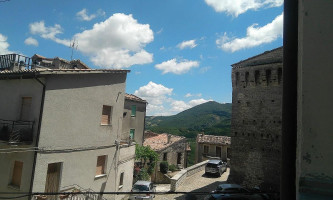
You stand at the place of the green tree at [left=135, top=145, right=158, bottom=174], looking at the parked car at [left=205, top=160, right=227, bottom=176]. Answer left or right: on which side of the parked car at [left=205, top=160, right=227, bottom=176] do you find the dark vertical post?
right

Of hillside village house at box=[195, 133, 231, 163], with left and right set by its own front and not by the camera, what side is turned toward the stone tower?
front

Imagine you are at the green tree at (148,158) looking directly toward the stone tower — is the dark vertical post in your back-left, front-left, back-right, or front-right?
front-right

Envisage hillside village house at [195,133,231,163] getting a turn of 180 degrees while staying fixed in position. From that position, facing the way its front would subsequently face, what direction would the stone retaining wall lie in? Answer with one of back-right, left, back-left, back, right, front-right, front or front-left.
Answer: back

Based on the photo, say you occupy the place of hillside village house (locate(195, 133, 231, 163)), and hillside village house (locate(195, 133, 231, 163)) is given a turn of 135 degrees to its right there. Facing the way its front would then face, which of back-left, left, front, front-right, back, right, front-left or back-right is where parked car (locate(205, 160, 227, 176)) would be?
back-left

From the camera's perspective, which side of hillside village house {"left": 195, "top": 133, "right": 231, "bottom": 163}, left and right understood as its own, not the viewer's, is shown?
front

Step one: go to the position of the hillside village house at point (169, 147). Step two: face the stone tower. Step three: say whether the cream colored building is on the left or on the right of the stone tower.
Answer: right

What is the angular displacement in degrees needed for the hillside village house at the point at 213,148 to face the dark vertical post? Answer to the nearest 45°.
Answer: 0° — it already faces it

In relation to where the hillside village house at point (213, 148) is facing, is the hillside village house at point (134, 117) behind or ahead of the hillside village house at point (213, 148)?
ahead
